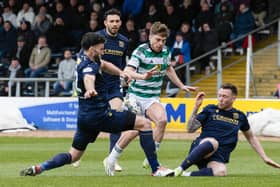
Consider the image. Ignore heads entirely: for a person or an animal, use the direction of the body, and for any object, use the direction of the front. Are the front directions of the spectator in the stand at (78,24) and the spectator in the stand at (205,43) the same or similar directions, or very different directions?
same or similar directions

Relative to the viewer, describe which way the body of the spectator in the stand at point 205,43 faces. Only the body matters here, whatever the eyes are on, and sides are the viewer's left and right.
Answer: facing the viewer

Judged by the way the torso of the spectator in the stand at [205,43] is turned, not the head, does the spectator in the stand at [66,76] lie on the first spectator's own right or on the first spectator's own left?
on the first spectator's own right

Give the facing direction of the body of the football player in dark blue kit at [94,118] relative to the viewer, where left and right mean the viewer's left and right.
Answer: facing to the right of the viewer

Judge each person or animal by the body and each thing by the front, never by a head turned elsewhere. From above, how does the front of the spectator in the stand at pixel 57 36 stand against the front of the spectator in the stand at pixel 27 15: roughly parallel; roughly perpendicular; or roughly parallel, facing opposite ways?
roughly parallel

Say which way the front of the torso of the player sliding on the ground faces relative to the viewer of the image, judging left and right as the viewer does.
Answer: facing the viewer and to the left of the viewer

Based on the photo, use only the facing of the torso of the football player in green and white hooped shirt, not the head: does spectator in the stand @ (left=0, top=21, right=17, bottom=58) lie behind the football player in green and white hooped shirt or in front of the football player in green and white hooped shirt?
behind

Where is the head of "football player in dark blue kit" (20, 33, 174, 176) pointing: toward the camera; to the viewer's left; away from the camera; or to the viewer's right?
to the viewer's right

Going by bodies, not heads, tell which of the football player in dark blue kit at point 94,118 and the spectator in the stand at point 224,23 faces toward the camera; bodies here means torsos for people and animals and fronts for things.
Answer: the spectator in the stand

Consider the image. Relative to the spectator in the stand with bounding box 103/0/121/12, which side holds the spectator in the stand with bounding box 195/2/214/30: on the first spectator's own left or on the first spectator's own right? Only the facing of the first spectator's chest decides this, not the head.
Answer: on the first spectator's own left

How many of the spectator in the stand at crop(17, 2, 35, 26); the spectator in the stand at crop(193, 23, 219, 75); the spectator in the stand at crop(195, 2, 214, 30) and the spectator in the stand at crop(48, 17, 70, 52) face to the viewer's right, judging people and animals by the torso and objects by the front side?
0

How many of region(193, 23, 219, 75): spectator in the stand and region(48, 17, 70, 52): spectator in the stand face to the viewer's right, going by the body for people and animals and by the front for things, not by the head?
0

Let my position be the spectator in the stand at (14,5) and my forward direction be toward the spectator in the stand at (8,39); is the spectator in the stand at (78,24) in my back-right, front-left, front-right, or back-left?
front-left

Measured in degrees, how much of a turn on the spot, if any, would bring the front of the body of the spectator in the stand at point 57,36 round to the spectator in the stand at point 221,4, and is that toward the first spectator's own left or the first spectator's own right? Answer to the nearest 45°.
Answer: approximately 90° to the first spectator's own left

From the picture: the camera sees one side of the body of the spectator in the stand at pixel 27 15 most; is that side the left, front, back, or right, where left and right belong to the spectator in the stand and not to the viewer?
front

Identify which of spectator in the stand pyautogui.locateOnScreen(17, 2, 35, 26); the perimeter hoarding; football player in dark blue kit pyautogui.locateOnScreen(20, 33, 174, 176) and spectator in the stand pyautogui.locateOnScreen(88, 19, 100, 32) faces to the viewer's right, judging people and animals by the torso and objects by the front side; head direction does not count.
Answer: the football player in dark blue kit

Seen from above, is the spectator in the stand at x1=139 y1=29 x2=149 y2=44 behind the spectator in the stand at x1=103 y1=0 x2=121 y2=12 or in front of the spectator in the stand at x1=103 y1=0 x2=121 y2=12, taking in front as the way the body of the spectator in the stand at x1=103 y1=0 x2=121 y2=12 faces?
in front
